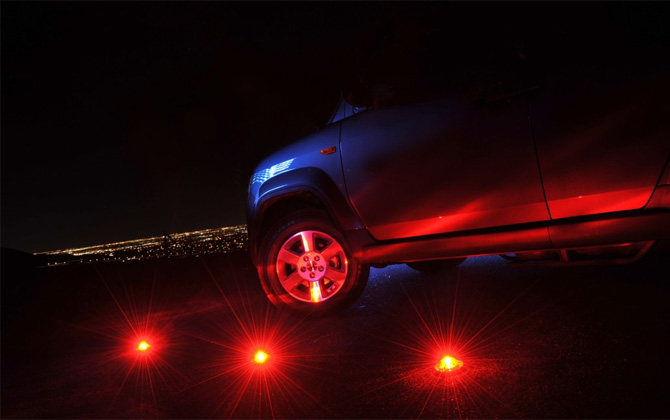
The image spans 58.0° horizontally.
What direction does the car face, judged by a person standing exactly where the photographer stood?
facing to the left of the viewer

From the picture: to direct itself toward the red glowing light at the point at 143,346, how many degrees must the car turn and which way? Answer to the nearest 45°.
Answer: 0° — it already faces it

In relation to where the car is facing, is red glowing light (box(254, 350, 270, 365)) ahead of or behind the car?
ahead
